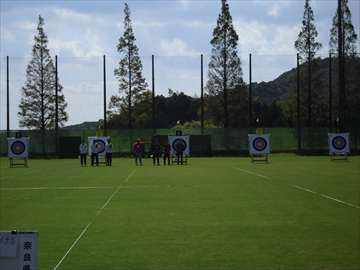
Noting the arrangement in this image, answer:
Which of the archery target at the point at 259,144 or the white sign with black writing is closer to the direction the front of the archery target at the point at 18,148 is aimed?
the white sign with black writing

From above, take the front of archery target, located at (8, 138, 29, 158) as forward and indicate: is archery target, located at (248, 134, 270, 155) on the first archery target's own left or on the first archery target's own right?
on the first archery target's own left

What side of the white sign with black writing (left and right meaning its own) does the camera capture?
front

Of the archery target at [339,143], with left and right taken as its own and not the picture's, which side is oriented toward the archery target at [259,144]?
right

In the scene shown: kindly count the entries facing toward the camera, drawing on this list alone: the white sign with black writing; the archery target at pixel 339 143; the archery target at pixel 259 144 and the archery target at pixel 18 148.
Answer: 4

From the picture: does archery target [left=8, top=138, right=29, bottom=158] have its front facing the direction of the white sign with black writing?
yes

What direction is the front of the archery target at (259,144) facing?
toward the camera

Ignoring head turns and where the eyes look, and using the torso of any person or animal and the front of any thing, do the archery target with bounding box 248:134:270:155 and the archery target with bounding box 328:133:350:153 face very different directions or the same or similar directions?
same or similar directions

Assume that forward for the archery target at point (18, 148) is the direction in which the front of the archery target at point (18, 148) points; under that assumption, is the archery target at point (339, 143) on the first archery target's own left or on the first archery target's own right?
on the first archery target's own left

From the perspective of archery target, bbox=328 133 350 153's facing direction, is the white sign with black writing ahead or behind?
ahead

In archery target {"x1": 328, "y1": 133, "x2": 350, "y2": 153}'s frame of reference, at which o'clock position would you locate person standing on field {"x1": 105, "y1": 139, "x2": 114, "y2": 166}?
The person standing on field is roughly at 2 o'clock from the archery target.

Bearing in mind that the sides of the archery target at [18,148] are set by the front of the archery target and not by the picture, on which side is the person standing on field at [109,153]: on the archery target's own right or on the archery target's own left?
on the archery target's own left

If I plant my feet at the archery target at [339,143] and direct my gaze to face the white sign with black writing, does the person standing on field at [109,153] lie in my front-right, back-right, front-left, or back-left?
front-right

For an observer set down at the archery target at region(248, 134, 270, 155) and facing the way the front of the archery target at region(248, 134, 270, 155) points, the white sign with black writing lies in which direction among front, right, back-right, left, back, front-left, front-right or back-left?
front

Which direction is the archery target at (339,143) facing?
toward the camera
